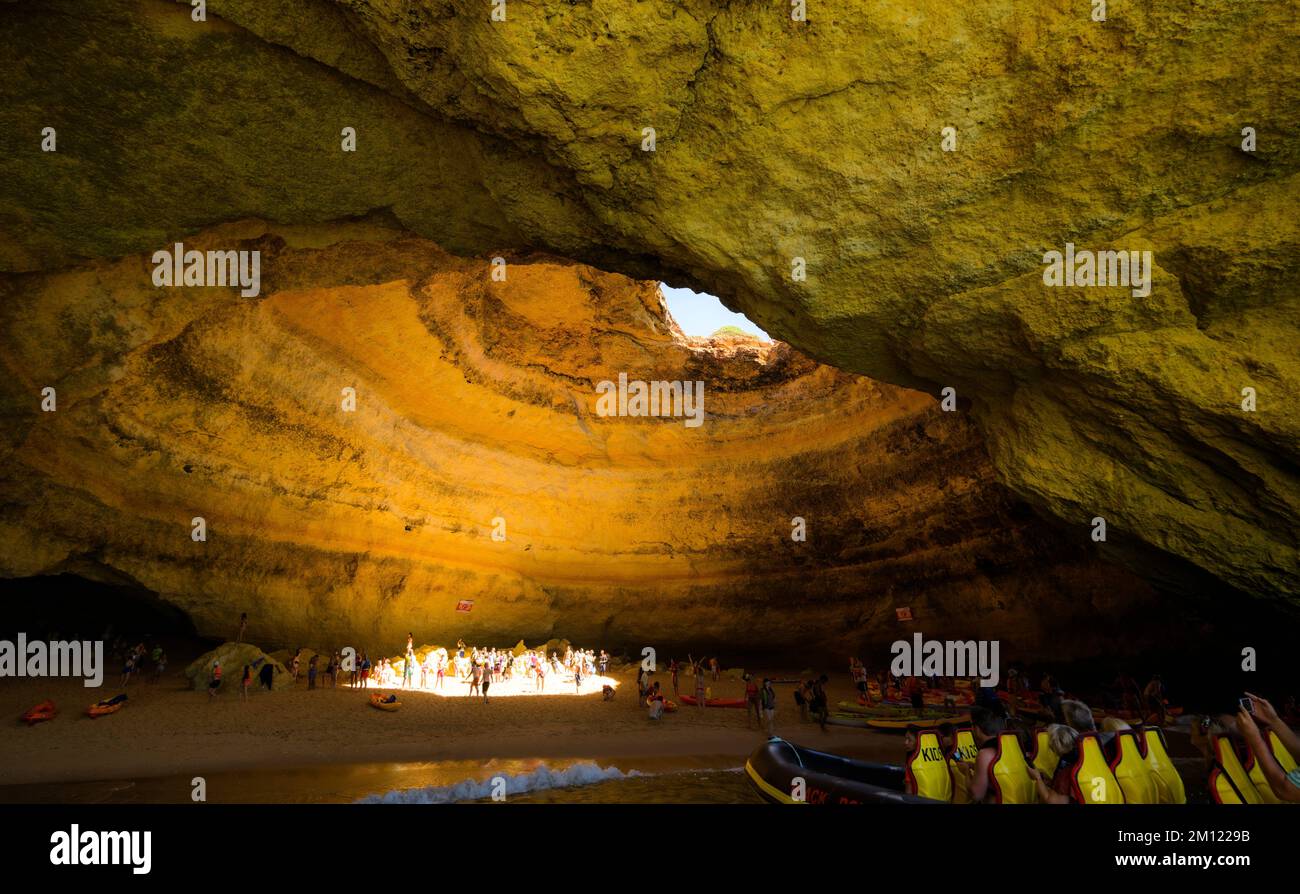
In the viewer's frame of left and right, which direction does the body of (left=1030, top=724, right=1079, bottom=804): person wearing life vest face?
facing away from the viewer and to the left of the viewer

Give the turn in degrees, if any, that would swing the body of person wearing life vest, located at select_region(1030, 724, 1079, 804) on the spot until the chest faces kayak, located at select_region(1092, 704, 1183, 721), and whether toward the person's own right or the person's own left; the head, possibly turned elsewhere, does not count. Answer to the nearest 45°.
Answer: approximately 45° to the person's own right

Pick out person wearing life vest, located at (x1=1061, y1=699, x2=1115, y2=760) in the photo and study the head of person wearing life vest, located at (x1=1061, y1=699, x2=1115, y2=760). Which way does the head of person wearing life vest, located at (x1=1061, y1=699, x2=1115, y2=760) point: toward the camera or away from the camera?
away from the camera

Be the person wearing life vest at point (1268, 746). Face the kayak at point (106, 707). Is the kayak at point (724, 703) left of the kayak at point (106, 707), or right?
right

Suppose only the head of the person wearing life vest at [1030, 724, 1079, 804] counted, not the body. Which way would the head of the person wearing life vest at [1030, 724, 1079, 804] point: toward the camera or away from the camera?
away from the camera

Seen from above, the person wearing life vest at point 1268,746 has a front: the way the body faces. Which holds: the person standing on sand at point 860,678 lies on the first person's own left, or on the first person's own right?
on the first person's own right

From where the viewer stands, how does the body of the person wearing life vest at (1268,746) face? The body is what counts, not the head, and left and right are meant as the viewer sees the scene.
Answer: facing to the left of the viewer
